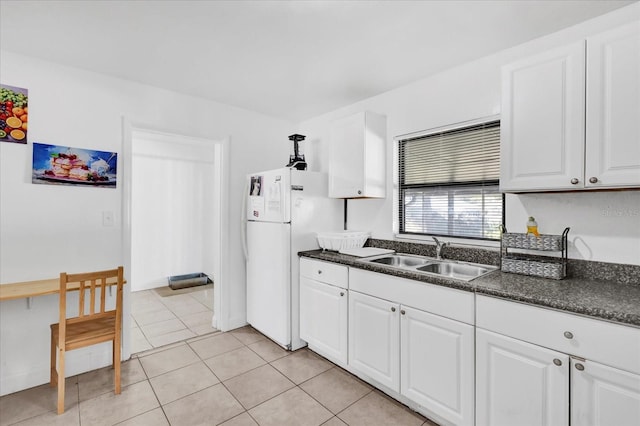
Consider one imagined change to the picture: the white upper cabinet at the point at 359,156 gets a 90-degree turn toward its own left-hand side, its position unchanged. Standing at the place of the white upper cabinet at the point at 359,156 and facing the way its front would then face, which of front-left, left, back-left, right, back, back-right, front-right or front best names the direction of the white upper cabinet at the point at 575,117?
front

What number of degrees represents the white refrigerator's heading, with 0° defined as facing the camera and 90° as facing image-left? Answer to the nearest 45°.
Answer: approximately 45°

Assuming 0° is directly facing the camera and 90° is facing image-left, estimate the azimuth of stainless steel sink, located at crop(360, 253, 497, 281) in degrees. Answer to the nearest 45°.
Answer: approximately 45°

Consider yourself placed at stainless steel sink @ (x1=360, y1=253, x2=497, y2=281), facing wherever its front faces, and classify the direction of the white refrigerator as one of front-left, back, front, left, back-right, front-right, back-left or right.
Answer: front-right

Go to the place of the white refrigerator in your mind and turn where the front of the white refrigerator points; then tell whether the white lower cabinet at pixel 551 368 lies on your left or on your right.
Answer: on your left

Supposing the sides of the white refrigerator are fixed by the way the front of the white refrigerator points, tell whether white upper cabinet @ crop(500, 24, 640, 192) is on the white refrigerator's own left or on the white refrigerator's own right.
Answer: on the white refrigerator's own left

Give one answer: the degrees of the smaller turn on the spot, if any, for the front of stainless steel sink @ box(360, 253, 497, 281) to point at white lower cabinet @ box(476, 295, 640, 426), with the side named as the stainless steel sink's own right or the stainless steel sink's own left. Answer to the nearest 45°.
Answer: approximately 90° to the stainless steel sink's own left

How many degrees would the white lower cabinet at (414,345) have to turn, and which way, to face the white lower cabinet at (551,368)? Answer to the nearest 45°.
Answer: approximately 90° to its left

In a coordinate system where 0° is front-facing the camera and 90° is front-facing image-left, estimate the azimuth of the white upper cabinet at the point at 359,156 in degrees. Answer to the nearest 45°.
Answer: approximately 45°

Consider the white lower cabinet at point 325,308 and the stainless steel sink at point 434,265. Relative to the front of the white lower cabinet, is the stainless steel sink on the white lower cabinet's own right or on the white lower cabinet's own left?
on the white lower cabinet's own left

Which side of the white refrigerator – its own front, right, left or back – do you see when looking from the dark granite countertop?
left
